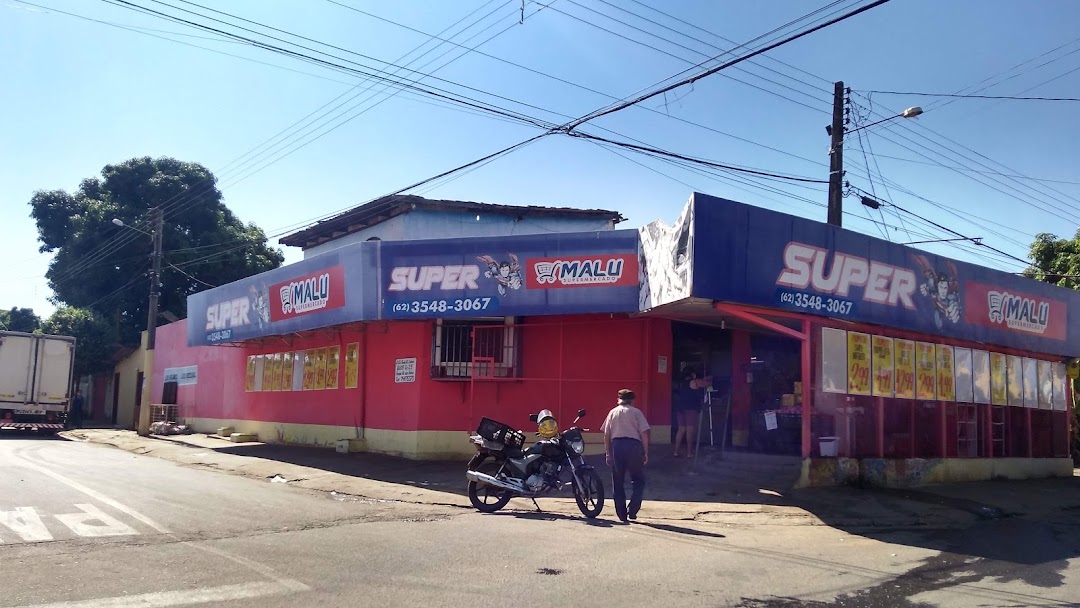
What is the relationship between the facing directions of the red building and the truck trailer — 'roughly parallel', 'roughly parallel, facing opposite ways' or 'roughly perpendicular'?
roughly parallel, facing opposite ways

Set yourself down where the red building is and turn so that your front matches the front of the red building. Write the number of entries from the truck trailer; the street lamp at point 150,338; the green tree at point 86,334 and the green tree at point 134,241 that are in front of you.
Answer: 0

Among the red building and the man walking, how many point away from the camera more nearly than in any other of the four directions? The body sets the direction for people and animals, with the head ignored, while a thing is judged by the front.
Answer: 1

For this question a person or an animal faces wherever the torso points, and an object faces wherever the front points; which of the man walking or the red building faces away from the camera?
the man walking

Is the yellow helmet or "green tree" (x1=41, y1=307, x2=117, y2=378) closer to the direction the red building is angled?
the yellow helmet

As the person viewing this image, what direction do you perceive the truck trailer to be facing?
facing away from the viewer

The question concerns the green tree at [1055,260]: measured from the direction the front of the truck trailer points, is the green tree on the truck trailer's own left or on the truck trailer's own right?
on the truck trailer's own right

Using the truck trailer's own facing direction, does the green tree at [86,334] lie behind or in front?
in front

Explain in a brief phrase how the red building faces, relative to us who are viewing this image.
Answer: facing the viewer and to the right of the viewer

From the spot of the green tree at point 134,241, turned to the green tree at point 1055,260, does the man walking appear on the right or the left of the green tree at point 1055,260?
right

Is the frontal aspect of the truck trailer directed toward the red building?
no

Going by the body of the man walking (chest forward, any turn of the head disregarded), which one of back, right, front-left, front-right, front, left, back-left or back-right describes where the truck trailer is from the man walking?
front-left

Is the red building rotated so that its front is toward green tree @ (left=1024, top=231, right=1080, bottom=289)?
no

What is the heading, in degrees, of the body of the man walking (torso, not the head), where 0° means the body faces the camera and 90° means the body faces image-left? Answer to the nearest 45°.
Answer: approximately 180°

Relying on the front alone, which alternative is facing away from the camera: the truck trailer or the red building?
the truck trailer

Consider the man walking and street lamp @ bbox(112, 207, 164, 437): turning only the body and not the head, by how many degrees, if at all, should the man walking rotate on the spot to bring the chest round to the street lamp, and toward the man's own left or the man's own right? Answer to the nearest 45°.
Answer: approximately 45° to the man's own left
